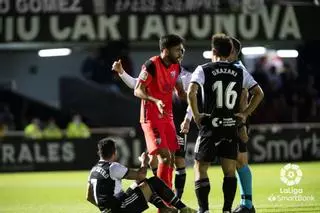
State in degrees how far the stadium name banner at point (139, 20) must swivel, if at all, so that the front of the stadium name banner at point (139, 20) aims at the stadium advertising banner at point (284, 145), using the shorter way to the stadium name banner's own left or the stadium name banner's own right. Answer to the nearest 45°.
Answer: approximately 90° to the stadium name banner's own left

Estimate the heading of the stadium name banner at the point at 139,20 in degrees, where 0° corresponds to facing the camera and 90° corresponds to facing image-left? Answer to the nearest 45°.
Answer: approximately 0°

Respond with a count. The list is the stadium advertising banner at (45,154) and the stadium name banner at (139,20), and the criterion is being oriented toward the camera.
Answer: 2

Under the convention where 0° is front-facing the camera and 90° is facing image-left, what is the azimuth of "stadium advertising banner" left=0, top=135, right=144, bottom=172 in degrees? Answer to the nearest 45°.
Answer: approximately 0°

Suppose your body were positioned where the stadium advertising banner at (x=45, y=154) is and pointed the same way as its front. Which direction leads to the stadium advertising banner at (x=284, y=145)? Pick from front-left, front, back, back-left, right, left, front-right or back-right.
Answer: left
